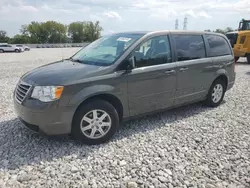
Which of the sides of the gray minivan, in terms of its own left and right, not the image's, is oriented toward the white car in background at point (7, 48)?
right

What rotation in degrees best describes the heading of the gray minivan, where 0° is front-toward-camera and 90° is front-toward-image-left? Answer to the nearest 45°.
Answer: approximately 45°

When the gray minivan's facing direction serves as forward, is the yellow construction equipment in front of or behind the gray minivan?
behind
